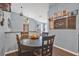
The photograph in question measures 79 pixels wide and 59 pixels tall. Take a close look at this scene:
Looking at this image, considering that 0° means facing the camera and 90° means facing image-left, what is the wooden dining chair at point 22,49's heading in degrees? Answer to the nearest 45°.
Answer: approximately 270°
